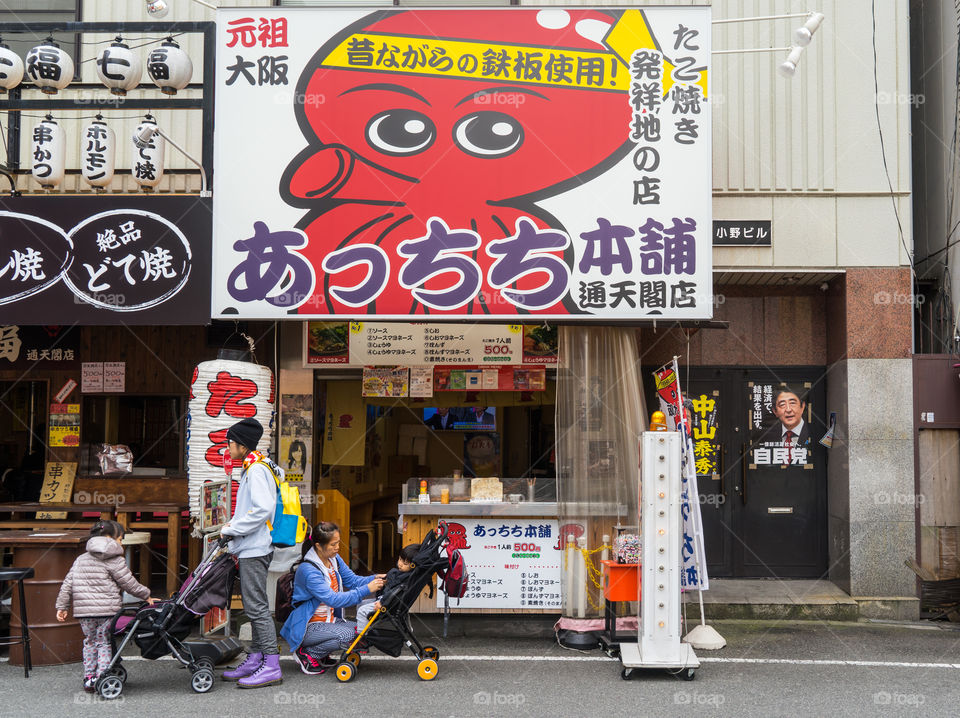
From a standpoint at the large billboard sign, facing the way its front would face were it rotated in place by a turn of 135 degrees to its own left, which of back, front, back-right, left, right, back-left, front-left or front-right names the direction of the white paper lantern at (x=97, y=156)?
back-left

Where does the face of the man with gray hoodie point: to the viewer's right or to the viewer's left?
to the viewer's left

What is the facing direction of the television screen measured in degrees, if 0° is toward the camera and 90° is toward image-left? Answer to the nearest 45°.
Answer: approximately 0°

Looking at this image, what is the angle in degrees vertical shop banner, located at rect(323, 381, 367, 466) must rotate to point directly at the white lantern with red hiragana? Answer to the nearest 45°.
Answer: approximately 45° to its right

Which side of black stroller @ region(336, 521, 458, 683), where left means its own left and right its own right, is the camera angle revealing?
left

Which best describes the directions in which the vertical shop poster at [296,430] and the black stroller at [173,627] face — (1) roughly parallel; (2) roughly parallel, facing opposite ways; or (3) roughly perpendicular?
roughly perpendicular

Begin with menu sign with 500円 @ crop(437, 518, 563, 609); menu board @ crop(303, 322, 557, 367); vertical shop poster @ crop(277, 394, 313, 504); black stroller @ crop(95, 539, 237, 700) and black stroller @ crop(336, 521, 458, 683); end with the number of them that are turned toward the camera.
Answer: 3

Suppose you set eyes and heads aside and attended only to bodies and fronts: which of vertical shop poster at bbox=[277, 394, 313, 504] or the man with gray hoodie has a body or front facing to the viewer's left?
the man with gray hoodie
